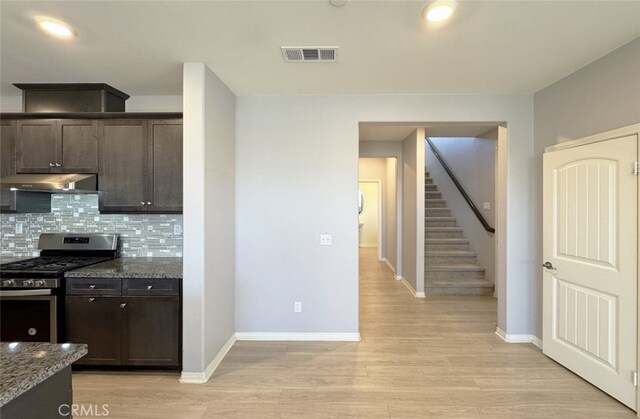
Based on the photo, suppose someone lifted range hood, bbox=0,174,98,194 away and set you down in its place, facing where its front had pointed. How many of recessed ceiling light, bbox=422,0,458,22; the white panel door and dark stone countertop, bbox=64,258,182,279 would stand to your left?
3

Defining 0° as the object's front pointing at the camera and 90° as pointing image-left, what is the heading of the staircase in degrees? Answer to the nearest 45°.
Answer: approximately 0°

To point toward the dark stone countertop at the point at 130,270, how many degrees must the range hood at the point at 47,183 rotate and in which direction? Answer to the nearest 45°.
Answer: approximately 90° to its left

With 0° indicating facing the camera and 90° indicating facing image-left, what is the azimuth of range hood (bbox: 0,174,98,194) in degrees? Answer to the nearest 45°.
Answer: approximately 45°

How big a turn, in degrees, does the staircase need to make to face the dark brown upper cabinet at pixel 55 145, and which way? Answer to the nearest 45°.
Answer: approximately 45° to its right
